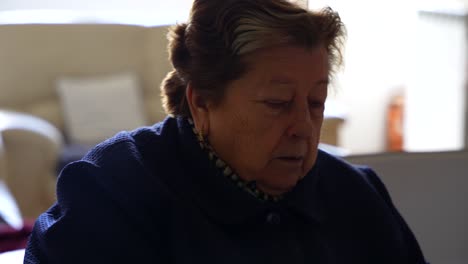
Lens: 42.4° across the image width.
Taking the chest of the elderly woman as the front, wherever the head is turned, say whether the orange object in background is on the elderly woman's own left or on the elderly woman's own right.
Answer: on the elderly woman's own left

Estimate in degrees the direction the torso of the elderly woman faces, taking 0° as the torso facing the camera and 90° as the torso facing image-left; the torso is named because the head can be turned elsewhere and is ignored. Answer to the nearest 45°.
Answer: approximately 315°
